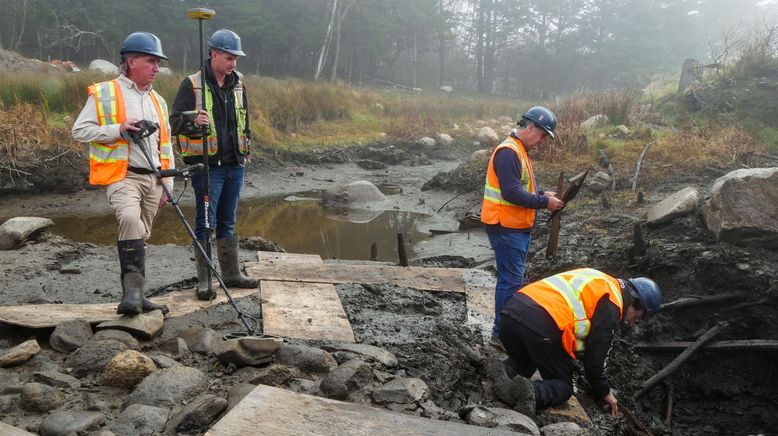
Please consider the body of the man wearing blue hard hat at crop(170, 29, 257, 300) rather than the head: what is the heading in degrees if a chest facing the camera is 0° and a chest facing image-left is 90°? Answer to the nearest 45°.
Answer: approximately 315°

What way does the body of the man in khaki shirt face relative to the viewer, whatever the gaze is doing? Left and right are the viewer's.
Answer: facing the viewer and to the right of the viewer

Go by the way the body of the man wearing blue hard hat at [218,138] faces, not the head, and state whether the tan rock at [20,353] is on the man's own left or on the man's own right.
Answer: on the man's own right

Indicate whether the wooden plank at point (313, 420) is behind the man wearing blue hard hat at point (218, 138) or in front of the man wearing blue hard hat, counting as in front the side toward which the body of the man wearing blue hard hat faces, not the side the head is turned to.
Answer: in front

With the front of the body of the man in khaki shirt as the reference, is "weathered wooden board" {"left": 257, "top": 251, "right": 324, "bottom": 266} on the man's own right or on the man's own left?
on the man's own left

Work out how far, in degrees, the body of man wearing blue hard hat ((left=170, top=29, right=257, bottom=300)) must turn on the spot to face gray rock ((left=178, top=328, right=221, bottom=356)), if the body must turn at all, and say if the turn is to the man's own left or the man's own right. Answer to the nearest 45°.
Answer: approximately 45° to the man's own right

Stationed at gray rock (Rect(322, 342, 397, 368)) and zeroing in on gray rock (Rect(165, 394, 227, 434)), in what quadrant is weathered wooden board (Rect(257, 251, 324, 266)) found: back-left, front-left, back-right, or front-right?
back-right

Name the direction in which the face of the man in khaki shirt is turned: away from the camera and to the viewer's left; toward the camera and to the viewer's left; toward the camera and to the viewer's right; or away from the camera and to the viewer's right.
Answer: toward the camera and to the viewer's right

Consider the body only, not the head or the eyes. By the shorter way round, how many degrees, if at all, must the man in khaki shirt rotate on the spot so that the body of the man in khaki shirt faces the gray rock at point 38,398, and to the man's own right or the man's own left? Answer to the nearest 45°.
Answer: approximately 45° to the man's own right

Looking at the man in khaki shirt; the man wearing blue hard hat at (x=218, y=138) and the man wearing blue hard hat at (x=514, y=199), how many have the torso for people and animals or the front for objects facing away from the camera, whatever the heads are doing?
0
